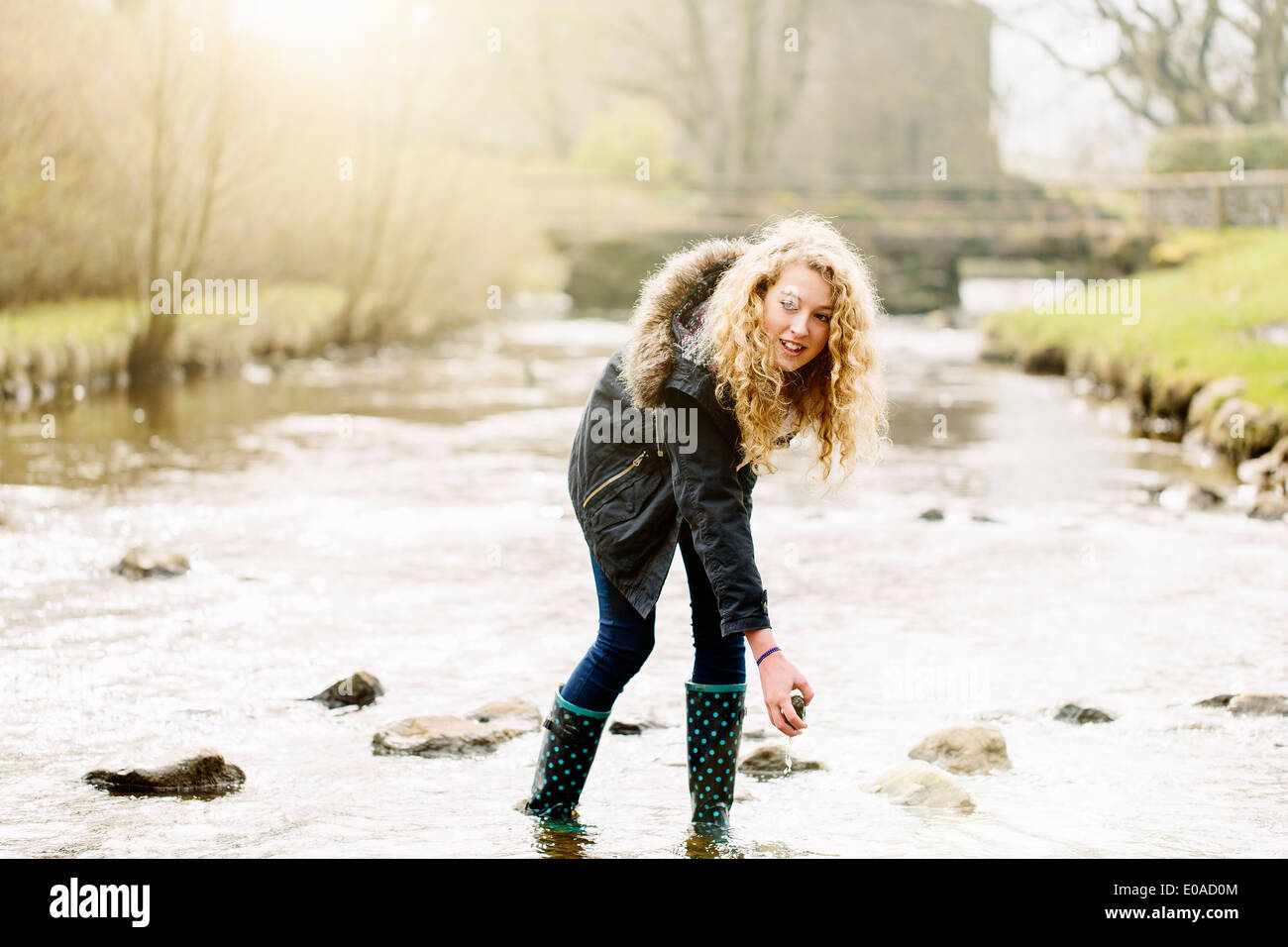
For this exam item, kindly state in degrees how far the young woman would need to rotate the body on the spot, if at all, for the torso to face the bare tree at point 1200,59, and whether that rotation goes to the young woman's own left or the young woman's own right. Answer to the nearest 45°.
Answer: approximately 90° to the young woman's own left

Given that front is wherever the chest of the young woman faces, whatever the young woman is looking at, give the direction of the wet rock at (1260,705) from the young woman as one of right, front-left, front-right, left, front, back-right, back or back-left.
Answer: front-left

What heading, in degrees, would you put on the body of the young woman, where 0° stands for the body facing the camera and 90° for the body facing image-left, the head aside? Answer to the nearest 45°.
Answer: approximately 270°

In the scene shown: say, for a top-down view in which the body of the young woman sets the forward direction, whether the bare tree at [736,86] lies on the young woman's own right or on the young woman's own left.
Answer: on the young woman's own left

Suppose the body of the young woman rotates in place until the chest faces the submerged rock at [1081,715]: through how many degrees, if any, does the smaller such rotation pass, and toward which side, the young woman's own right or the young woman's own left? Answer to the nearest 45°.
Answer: approximately 45° to the young woman's own left

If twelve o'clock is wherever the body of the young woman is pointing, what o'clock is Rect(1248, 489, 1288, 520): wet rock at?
The wet rock is roughly at 10 o'clock from the young woman.

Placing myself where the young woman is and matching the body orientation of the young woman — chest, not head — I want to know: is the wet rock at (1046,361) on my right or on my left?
on my left
